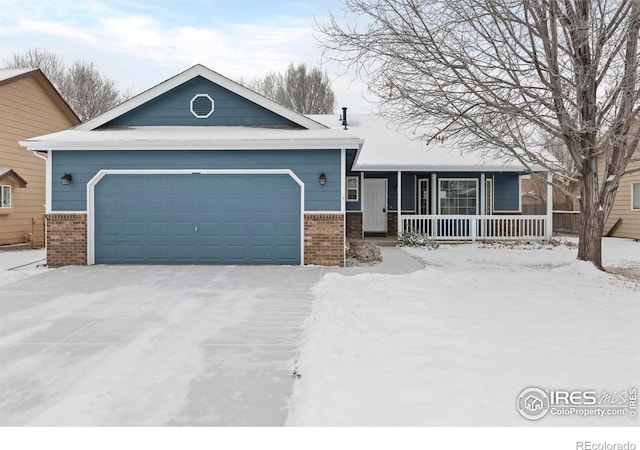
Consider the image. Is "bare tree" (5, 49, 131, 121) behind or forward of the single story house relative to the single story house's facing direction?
behind

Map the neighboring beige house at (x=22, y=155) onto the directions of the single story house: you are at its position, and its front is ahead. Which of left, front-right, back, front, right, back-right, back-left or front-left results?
back-right

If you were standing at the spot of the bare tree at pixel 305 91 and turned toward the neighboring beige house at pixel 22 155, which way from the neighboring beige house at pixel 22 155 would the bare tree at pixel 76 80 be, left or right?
right

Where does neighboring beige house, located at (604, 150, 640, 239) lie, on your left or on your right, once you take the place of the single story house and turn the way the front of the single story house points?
on your left

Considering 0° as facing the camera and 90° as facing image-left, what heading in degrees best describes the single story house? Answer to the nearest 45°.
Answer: approximately 0°

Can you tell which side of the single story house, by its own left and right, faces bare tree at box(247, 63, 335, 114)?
back
